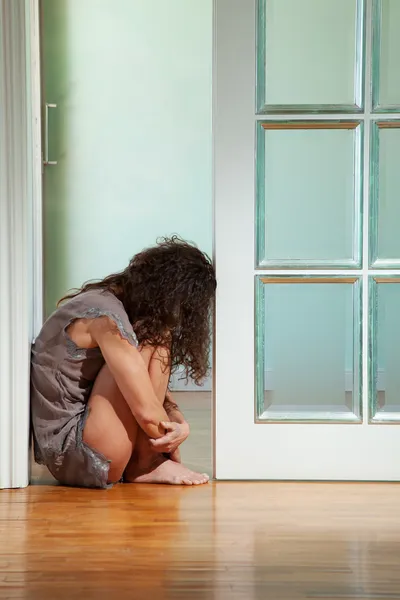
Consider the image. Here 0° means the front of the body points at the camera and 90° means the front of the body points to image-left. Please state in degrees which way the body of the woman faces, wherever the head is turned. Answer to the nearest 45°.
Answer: approximately 270°

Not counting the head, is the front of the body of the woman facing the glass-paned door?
yes

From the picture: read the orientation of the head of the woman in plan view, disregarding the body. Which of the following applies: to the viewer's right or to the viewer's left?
to the viewer's right
